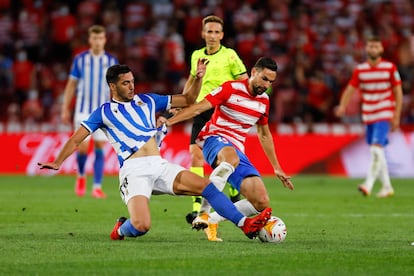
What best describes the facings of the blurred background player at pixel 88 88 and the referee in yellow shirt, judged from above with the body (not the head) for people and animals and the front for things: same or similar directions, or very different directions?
same or similar directions

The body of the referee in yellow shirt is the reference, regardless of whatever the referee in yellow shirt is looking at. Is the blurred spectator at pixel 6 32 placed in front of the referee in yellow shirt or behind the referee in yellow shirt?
behind

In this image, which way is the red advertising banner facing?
toward the camera

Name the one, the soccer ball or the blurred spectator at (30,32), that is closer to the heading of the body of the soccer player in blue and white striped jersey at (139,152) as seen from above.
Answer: the soccer ball

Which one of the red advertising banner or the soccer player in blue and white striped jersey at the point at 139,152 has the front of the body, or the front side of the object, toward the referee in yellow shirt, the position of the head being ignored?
the red advertising banner

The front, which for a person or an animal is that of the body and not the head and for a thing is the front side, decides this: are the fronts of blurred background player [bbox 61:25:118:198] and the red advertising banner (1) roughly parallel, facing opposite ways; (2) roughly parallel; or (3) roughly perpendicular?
roughly parallel

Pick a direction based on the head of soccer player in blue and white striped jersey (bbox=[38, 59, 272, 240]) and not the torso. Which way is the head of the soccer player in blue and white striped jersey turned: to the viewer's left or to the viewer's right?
to the viewer's right

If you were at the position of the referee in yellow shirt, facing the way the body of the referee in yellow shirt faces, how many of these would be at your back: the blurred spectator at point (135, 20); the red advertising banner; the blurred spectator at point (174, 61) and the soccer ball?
3

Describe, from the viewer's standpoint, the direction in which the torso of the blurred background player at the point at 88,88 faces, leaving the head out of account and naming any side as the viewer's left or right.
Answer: facing the viewer

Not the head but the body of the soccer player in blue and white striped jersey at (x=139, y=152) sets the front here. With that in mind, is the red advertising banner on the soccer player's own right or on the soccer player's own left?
on the soccer player's own left

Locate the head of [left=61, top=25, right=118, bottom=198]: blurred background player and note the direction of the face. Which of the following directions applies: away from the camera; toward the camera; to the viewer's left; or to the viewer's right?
toward the camera
